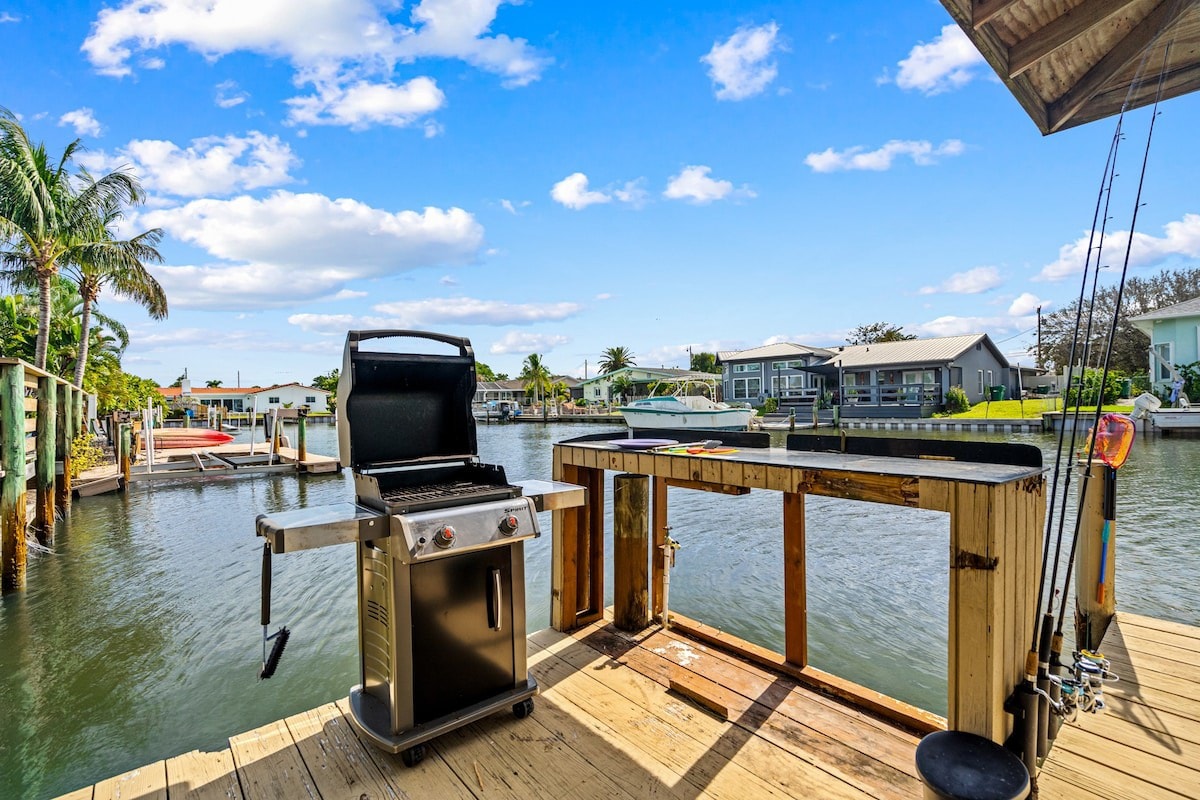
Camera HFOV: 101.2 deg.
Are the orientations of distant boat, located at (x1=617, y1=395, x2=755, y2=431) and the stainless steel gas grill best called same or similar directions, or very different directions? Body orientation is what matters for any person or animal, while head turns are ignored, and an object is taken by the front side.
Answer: very different directions

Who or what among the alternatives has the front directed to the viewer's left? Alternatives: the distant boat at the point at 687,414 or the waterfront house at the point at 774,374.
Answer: the distant boat

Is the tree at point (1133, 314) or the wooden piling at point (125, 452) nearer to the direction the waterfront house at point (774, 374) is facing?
the wooden piling

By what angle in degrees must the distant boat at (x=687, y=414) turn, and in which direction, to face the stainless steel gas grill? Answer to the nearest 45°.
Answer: approximately 90° to its left

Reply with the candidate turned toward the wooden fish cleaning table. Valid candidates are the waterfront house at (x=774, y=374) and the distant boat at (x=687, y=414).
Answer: the waterfront house

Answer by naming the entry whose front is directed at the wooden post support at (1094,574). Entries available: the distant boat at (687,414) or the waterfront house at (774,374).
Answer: the waterfront house

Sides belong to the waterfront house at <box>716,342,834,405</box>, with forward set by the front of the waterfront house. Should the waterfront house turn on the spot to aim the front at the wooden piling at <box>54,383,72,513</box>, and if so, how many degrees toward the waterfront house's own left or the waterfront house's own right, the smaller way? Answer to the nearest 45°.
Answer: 0° — it already faces it

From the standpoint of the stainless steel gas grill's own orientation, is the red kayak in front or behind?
behind

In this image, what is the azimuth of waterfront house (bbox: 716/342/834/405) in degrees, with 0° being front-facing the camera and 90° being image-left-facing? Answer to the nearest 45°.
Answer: approximately 0°

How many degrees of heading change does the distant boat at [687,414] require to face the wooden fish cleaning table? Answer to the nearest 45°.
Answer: approximately 90° to its left

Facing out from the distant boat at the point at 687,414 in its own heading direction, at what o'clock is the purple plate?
The purple plate is roughly at 9 o'clock from the distant boat.

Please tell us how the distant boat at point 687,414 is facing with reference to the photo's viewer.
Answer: facing to the left of the viewer

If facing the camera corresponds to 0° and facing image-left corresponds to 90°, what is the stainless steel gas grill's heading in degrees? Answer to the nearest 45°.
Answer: approximately 315°

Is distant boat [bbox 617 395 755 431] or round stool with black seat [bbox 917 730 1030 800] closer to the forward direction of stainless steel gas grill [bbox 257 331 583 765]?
the round stool with black seat

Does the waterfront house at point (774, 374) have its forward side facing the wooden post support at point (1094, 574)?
yes

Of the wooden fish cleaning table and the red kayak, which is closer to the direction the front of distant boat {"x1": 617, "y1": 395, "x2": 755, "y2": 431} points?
the red kayak
